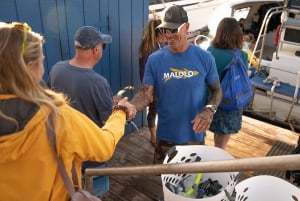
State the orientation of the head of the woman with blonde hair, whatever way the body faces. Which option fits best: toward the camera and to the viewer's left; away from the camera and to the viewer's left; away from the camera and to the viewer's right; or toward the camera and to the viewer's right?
away from the camera and to the viewer's right

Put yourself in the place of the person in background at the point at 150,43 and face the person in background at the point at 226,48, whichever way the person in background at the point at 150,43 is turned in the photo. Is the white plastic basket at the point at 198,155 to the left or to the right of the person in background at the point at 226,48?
right

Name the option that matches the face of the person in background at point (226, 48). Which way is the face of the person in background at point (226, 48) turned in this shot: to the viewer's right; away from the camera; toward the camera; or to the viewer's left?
away from the camera

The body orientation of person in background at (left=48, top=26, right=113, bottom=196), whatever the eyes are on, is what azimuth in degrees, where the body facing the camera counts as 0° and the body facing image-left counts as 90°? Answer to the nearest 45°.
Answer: approximately 225°

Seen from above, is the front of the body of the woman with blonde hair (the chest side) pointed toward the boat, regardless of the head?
yes

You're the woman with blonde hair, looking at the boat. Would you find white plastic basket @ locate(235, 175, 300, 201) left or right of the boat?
right

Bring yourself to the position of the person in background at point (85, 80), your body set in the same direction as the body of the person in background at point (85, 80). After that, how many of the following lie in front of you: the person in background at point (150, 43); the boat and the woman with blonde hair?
2

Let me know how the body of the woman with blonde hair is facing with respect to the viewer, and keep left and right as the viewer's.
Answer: facing away from the viewer and to the right of the viewer
